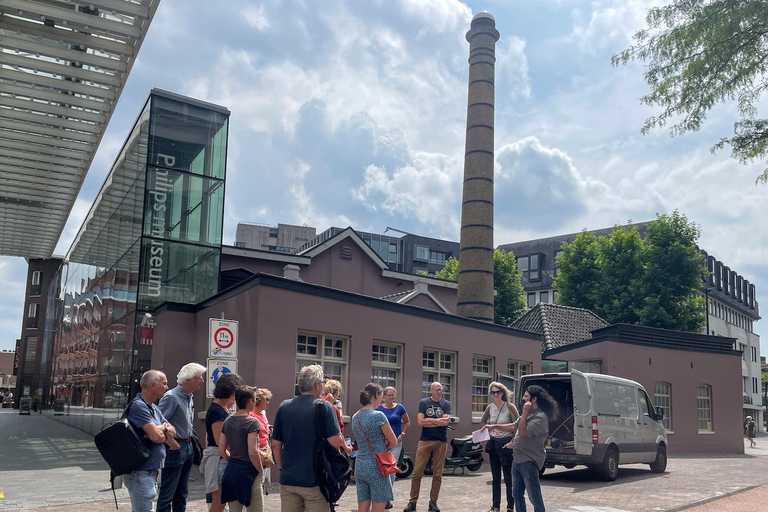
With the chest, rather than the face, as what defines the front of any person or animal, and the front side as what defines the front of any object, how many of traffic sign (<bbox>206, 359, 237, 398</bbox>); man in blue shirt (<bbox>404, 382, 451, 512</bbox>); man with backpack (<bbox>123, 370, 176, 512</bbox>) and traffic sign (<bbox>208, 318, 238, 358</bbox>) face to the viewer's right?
1

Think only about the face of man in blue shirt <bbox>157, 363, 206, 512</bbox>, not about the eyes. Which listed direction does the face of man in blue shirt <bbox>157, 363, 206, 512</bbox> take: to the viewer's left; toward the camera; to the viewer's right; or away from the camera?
to the viewer's right

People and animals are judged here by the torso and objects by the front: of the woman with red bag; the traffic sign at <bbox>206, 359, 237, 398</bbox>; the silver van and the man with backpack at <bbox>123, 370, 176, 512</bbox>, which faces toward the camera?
the traffic sign

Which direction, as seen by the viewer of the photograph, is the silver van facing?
facing away from the viewer and to the right of the viewer

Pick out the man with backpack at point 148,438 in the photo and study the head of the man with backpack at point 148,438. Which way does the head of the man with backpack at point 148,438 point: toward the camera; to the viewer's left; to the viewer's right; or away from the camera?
to the viewer's right

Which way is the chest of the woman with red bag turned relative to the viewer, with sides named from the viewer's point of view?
facing away from the viewer and to the right of the viewer

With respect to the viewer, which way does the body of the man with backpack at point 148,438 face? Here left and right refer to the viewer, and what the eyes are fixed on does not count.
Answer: facing to the right of the viewer

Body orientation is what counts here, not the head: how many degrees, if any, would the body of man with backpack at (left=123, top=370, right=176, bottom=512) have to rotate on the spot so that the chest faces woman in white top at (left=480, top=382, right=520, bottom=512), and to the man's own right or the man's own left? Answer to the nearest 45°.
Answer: approximately 45° to the man's own left

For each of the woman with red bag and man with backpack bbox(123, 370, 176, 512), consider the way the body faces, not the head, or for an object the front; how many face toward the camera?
0

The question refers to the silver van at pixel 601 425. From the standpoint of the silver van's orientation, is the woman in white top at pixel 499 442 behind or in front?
behind

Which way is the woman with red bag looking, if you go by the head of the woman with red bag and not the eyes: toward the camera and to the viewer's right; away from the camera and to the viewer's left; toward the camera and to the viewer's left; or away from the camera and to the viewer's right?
away from the camera and to the viewer's right

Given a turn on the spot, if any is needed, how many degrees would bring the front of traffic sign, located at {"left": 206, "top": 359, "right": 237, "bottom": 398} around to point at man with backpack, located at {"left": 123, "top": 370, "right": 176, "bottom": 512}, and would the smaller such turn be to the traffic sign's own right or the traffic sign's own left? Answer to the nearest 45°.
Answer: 0° — it already faces them

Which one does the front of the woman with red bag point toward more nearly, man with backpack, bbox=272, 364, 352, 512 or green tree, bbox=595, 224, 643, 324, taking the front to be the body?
the green tree

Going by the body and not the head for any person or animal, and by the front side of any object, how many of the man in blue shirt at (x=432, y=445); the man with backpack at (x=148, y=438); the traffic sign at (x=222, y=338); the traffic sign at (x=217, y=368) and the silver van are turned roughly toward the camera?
3

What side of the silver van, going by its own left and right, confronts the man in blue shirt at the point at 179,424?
back

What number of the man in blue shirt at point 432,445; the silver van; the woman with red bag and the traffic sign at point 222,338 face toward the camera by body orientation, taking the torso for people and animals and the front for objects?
2

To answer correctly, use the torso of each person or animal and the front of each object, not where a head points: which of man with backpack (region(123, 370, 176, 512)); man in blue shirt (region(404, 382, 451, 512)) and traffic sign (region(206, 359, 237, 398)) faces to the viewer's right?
the man with backpack
